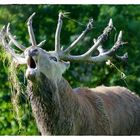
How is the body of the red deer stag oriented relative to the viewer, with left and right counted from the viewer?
facing the viewer and to the left of the viewer
